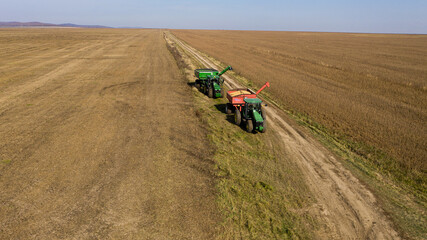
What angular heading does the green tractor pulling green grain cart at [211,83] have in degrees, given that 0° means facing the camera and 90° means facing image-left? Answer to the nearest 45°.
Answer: approximately 315°

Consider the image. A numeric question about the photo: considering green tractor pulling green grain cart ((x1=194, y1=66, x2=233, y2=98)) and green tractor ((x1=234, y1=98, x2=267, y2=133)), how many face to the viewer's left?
0

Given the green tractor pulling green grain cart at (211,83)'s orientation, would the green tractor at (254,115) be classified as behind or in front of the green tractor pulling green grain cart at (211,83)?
in front

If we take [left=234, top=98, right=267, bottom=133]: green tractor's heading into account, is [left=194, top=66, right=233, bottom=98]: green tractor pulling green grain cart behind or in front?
behind
